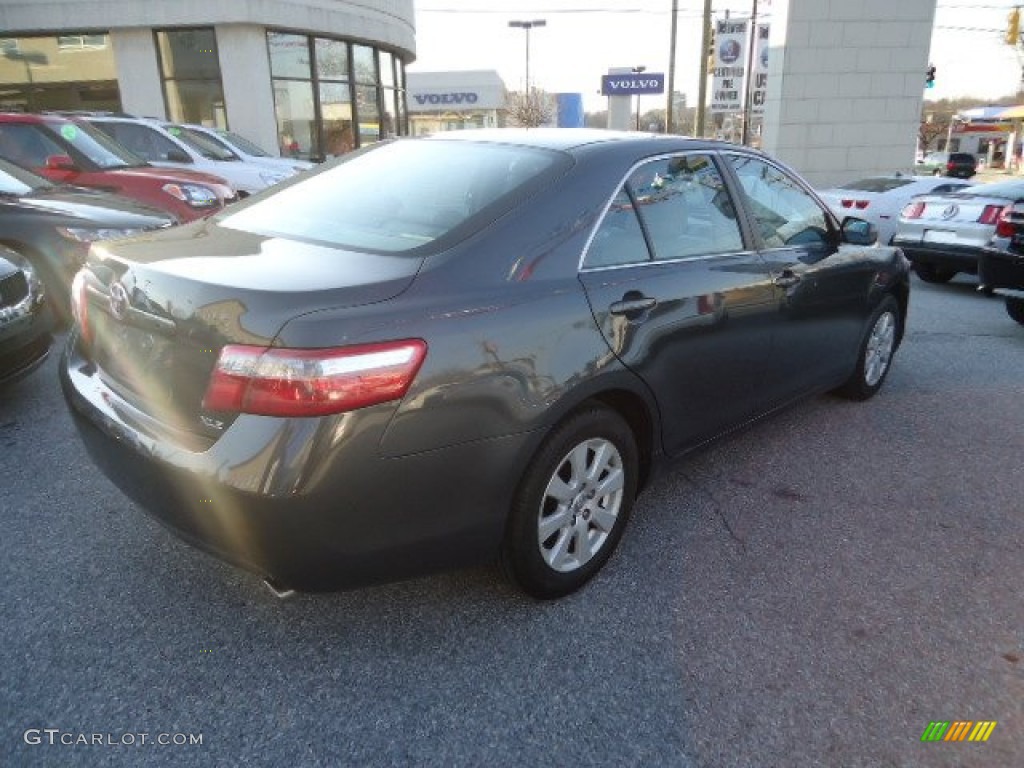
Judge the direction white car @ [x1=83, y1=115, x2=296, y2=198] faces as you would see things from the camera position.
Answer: facing the viewer and to the right of the viewer

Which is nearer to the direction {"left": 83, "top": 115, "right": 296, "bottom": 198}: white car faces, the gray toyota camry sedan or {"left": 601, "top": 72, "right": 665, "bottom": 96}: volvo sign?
the gray toyota camry sedan

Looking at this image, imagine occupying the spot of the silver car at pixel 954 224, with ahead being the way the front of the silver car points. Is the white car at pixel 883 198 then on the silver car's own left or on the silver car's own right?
on the silver car's own left

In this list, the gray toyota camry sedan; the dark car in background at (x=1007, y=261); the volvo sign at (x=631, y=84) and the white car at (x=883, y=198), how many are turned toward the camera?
1

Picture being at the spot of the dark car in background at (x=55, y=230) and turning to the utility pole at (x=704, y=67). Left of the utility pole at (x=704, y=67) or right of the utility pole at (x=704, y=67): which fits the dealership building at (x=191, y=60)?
left

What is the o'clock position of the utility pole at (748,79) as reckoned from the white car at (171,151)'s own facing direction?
The utility pole is roughly at 10 o'clock from the white car.

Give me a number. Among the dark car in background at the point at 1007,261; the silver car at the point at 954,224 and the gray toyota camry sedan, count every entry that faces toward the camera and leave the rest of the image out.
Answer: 0

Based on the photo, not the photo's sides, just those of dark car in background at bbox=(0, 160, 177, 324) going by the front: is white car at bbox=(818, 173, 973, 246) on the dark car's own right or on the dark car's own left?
on the dark car's own left

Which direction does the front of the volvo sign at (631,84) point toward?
toward the camera

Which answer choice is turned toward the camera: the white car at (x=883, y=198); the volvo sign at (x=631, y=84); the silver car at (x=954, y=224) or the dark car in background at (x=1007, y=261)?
the volvo sign

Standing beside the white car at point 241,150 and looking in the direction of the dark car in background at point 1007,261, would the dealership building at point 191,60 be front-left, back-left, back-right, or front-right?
back-left

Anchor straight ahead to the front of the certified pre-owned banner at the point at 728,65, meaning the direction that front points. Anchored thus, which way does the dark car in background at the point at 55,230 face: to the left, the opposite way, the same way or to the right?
to the left

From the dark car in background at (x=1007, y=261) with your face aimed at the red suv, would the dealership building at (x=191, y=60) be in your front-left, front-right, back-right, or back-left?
front-right
